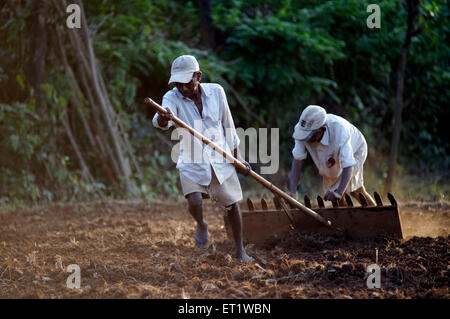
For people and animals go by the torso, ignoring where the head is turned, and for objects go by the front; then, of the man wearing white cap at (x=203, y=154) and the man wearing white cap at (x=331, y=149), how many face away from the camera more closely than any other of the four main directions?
0

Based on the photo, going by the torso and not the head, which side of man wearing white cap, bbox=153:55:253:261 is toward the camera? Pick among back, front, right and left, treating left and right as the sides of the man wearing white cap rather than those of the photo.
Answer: front

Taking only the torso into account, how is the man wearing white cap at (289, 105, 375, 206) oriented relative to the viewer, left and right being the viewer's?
facing the viewer and to the left of the viewer

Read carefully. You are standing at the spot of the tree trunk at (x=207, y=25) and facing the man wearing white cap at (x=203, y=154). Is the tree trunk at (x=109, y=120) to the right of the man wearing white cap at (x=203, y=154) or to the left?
right

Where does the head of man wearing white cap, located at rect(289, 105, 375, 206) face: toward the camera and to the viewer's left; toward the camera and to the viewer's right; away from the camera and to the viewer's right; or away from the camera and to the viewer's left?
toward the camera and to the viewer's left

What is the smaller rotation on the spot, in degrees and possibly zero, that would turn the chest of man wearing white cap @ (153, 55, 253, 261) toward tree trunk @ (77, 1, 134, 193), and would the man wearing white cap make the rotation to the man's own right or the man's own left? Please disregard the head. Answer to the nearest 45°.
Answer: approximately 180°

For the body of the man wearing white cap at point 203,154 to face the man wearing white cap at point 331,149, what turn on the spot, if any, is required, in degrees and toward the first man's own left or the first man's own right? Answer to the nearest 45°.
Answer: approximately 135° to the first man's own left
